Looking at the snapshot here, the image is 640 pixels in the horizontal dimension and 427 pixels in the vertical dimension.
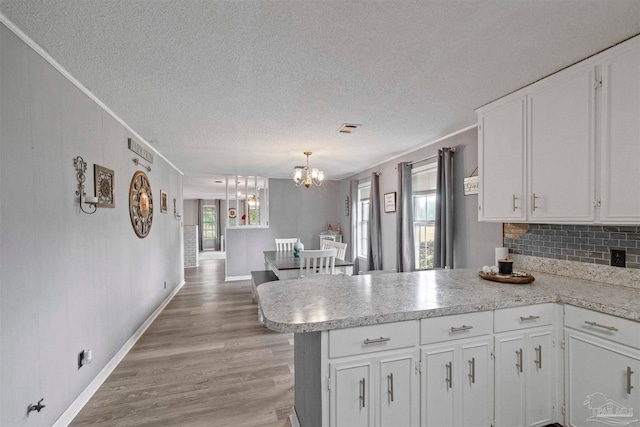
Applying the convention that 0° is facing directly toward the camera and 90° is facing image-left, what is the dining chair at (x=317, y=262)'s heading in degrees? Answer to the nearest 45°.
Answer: approximately 180°

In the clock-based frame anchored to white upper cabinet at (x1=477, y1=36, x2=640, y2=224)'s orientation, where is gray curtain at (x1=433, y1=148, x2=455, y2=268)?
The gray curtain is roughly at 3 o'clock from the white upper cabinet.

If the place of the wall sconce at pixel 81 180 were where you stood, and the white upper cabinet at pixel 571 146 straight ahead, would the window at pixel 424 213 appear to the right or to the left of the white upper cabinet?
left

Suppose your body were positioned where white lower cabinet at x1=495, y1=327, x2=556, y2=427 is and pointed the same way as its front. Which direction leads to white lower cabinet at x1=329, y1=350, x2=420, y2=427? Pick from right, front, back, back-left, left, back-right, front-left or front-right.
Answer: right

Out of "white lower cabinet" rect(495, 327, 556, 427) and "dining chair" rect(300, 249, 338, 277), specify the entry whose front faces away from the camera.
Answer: the dining chair

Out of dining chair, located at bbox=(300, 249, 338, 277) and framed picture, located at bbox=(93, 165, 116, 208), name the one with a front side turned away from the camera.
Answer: the dining chair

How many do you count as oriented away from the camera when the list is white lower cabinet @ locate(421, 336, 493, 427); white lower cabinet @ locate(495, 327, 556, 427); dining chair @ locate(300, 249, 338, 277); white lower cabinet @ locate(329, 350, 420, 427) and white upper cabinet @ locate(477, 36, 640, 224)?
1

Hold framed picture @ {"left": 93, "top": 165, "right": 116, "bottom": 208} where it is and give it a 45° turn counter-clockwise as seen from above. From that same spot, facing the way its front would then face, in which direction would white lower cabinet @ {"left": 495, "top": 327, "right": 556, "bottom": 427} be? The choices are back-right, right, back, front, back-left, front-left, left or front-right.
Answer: front-right

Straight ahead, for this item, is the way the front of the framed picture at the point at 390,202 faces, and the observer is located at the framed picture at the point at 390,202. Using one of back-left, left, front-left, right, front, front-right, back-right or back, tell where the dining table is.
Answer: front

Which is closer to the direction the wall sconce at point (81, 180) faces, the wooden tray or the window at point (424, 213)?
the wooden tray

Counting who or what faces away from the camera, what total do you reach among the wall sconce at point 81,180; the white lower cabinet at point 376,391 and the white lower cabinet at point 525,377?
0

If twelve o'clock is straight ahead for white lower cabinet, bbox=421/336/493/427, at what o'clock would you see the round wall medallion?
The round wall medallion is roughly at 5 o'clock from the white lower cabinet.

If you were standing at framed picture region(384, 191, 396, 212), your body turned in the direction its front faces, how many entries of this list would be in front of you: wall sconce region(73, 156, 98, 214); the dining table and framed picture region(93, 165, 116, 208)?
3

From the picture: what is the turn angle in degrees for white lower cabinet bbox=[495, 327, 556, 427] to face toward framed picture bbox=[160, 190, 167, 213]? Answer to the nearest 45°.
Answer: approximately 135° to its right

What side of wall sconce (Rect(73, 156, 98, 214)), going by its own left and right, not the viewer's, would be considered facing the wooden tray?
front

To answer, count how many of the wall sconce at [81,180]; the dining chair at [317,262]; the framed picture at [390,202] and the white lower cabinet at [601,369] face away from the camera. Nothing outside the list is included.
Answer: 1

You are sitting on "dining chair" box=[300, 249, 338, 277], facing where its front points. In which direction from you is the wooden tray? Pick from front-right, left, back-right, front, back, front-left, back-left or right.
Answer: back-right
